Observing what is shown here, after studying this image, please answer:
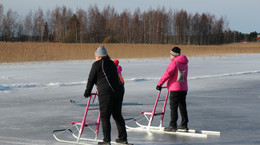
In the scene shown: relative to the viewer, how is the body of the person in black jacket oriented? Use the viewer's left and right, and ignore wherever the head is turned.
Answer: facing away from the viewer and to the left of the viewer

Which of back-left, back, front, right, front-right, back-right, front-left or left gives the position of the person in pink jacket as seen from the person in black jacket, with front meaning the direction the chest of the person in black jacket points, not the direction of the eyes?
right
